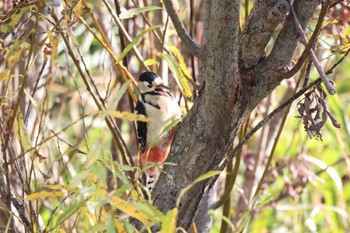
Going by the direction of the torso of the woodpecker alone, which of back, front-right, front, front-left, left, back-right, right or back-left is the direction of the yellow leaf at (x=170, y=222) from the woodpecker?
front-right

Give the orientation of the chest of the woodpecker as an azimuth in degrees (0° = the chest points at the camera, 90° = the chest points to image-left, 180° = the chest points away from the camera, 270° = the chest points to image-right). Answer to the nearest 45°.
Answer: approximately 315°
